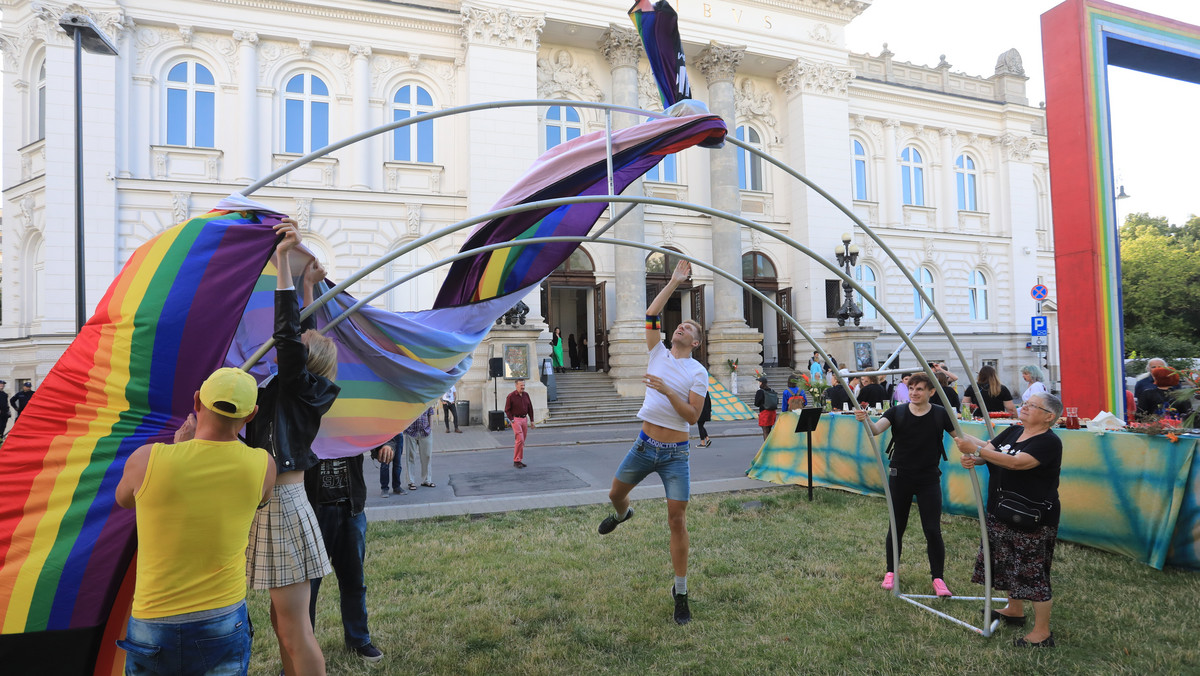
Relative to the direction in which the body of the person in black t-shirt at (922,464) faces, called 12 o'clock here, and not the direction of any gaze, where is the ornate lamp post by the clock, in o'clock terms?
The ornate lamp post is roughly at 6 o'clock from the person in black t-shirt.

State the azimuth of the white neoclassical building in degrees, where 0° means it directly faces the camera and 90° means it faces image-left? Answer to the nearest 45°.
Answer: approximately 315°

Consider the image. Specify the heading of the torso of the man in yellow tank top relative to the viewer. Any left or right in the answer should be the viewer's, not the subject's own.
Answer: facing away from the viewer

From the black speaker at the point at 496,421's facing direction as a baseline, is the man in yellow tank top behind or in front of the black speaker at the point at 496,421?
in front

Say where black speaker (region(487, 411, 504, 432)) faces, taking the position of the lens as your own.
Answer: facing the viewer

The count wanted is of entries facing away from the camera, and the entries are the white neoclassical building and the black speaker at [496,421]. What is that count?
0

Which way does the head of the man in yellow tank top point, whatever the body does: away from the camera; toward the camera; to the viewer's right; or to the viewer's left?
away from the camera

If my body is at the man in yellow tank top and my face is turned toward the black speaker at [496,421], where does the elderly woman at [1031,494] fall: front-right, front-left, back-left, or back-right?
front-right

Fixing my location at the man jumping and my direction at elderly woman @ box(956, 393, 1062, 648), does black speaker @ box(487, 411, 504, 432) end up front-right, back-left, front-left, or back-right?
back-left

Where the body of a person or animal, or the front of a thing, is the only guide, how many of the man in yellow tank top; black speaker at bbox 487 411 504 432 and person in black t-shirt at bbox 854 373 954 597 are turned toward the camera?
2

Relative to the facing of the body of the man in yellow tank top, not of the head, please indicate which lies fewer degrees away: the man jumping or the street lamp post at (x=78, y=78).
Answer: the street lamp post

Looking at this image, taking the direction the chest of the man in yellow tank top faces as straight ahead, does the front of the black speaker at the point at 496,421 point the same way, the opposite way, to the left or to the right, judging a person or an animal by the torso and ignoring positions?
the opposite way

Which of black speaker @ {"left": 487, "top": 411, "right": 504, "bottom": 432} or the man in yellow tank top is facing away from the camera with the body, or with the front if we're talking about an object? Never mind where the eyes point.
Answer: the man in yellow tank top

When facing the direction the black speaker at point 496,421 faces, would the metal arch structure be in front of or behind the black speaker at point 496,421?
in front
